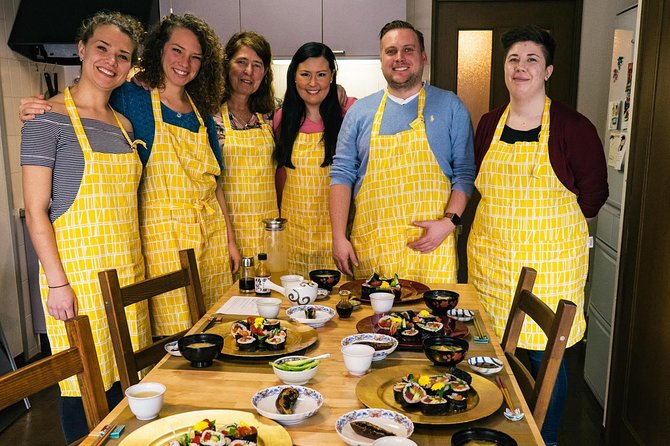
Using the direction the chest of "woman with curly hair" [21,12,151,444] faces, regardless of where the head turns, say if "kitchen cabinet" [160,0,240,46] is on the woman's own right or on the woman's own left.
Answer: on the woman's own left

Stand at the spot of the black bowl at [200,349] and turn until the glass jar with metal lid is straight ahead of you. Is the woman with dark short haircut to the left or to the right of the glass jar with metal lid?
right

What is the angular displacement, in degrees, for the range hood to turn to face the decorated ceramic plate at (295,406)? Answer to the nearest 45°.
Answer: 0° — it already faces it

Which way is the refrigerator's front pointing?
to the viewer's left

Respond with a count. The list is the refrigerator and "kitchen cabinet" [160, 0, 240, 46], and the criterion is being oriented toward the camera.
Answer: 1

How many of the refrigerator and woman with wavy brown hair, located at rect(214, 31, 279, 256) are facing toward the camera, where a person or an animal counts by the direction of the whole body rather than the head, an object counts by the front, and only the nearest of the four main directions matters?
1
